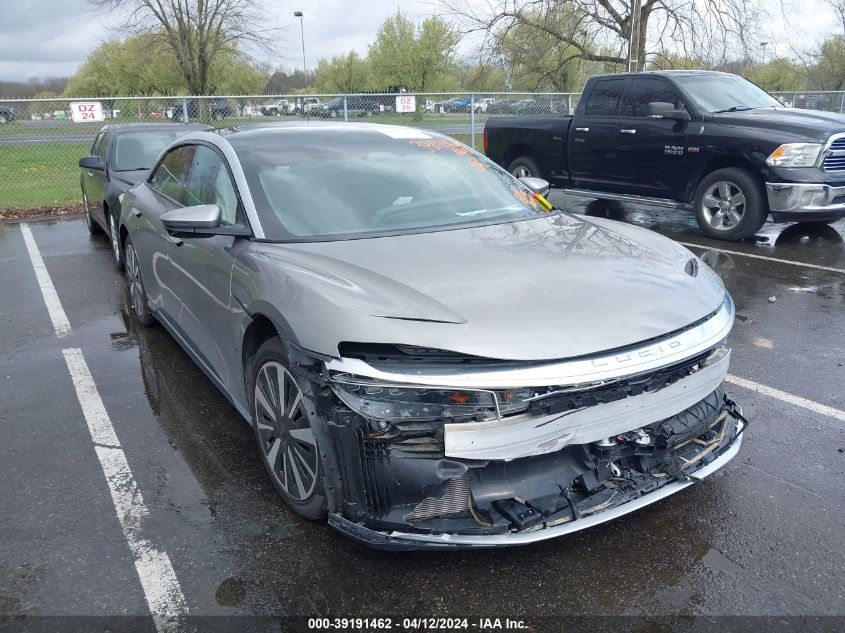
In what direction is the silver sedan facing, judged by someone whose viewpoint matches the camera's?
facing the viewer and to the right of the viewer

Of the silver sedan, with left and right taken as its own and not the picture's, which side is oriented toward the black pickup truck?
left

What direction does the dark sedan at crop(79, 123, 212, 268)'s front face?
toward the camera

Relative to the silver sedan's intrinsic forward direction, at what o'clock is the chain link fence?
The chain link fence is roughly at 7 o'clock from the silver sedan.

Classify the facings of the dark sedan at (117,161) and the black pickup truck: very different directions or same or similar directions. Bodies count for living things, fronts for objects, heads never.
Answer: same or similar directions

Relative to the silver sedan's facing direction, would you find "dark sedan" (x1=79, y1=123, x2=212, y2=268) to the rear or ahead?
to the rear

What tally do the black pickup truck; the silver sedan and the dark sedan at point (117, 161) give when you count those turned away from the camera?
0

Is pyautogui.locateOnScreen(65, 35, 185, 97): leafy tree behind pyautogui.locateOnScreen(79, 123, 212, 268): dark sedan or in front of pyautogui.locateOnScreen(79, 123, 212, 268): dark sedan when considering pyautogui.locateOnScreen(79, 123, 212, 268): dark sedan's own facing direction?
behind

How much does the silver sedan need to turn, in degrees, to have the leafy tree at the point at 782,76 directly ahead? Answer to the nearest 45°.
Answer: approximately 90° to its left

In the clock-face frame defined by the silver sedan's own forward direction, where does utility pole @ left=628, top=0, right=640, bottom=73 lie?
The utility pole is roughly at 8 o'clock from the silver sedan.
